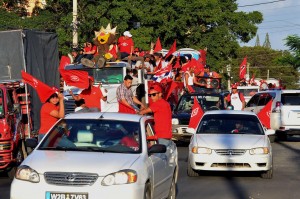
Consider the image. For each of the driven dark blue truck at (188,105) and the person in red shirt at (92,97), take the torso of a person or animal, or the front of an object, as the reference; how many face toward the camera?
2

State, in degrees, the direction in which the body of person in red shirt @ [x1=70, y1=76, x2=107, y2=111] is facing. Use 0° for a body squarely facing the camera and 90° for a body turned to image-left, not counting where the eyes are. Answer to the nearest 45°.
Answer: approximately 0°

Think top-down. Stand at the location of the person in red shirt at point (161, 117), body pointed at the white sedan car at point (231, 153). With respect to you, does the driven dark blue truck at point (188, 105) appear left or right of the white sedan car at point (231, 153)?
left

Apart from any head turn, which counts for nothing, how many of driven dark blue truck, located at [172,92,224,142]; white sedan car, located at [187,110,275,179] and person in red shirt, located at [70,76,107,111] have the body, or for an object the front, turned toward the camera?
3

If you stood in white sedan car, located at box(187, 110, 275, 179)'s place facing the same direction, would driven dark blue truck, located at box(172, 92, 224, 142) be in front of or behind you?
behind

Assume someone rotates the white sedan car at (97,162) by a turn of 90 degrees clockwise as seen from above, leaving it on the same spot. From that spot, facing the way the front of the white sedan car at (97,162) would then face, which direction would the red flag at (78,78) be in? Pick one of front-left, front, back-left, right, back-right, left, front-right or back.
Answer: front-right

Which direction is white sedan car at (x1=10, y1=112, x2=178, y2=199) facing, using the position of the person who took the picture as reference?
facing the viewer and to the left of the viewer

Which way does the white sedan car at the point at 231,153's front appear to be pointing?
toward the camera

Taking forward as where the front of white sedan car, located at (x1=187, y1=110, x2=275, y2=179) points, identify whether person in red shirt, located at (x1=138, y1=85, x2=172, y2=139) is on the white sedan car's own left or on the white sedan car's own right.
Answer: on the white sedan car's own right

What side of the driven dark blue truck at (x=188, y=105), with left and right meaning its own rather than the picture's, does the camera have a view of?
front
